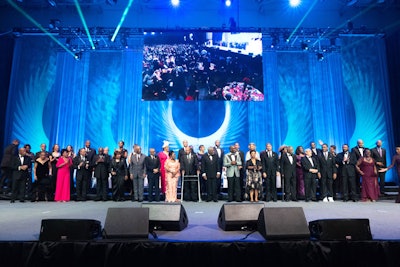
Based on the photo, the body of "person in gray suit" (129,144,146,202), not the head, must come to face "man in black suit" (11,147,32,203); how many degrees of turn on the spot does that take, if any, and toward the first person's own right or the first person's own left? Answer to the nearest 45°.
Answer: approximately 90° to the first person's own right

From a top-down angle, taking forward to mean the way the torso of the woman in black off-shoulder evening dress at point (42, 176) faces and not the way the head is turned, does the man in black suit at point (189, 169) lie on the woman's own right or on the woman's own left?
on the woman's own left

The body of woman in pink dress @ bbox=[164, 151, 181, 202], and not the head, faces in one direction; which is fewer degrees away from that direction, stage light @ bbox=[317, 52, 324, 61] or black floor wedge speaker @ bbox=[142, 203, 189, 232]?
the black floor wedge speaker

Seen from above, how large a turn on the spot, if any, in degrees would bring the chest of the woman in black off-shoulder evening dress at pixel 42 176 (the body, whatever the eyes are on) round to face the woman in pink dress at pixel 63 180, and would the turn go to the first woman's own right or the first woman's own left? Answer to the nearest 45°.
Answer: approximately 90° to the first woman's own left

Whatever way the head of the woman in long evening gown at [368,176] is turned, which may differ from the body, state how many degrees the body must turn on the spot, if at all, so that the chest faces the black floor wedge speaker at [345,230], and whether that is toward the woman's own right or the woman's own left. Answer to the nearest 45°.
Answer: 0° — they already face it

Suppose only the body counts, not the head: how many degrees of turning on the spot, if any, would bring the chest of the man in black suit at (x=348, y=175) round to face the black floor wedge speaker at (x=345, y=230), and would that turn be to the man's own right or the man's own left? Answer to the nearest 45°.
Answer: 0° — they already face it

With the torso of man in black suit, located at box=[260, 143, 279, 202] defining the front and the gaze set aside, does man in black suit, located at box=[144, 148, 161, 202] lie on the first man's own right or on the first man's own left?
on the first man's own right

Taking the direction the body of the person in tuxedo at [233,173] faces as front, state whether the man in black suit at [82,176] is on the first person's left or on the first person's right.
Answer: on the first person's right

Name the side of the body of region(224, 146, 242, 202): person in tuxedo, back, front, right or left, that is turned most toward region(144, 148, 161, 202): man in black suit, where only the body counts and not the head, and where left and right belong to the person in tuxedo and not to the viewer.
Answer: right

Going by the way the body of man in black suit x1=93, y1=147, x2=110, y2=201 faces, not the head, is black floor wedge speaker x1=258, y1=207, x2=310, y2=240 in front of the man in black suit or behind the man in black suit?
in front

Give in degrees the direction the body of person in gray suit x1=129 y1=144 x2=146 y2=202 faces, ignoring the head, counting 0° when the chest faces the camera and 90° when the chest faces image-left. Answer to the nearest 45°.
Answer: approximately 0°
